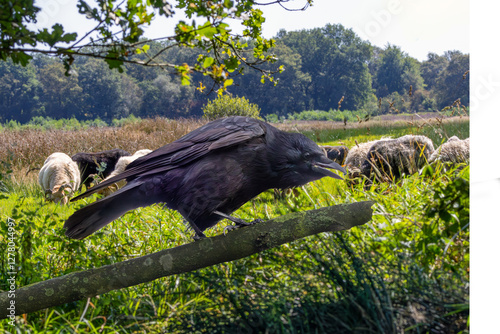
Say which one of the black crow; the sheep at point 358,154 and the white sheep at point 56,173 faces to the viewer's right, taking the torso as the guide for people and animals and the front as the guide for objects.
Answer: the black crow

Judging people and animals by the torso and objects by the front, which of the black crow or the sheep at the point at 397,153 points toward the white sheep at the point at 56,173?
the sheep

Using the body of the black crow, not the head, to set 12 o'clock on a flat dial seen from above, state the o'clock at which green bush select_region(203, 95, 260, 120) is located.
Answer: The green bush is roughly at 9 o'clock from the black crow.

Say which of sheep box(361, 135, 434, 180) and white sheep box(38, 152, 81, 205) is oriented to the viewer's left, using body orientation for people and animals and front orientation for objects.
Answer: the sheep

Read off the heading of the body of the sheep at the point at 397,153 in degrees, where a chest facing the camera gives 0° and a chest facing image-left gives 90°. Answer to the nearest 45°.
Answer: approximately 90°

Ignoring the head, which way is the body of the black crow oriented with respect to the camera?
to the viewer's right

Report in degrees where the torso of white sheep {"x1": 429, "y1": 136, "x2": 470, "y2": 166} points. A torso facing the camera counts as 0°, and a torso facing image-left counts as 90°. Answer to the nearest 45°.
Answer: approximately 90°

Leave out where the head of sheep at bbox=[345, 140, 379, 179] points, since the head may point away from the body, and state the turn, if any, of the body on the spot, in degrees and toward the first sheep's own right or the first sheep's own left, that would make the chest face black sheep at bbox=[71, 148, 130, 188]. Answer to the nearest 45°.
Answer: approximately 45° to the first sheep's own right
